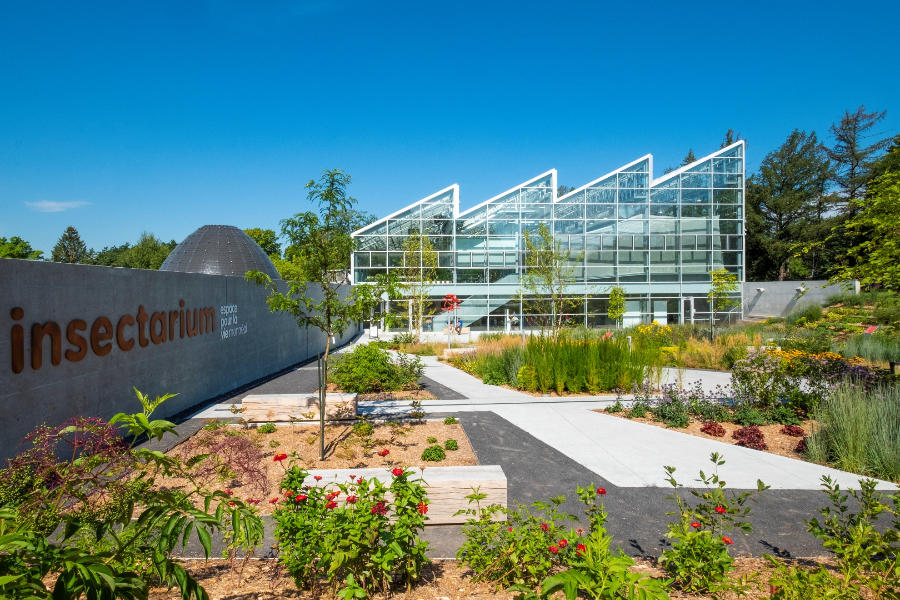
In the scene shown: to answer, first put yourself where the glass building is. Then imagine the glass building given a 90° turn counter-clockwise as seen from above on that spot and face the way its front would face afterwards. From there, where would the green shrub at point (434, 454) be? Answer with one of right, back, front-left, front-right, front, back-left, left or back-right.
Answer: right

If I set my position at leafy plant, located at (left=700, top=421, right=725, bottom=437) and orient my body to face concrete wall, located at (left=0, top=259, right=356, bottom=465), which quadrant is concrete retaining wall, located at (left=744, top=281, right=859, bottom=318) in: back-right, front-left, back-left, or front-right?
back-right

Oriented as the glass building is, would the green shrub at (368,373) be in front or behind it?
in front

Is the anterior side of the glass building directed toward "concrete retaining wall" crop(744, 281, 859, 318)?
no

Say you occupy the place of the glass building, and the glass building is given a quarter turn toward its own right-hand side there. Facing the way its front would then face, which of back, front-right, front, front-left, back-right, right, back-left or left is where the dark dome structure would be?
front-left

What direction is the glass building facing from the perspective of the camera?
toward the camera

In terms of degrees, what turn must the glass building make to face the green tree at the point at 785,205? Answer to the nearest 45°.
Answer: approximately 135° to its left

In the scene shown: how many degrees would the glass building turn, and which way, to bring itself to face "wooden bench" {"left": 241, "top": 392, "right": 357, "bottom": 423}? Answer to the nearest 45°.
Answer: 0° — it already faces it

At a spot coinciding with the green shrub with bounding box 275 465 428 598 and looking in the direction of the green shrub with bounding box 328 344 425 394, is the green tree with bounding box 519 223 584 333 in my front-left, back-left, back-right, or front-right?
front-right

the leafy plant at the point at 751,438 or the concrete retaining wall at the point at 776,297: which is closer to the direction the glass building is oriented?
the leafy plant

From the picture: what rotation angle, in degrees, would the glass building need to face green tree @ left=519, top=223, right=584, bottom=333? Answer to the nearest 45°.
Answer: approximately 45° to its right

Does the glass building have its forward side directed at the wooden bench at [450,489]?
yes

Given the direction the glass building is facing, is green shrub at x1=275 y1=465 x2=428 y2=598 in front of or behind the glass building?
in front

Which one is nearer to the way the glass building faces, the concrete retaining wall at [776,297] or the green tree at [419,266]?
the green tree

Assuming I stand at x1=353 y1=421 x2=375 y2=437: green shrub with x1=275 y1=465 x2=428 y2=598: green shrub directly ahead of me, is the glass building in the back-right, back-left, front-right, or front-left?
back-left

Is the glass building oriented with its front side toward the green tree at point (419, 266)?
no
